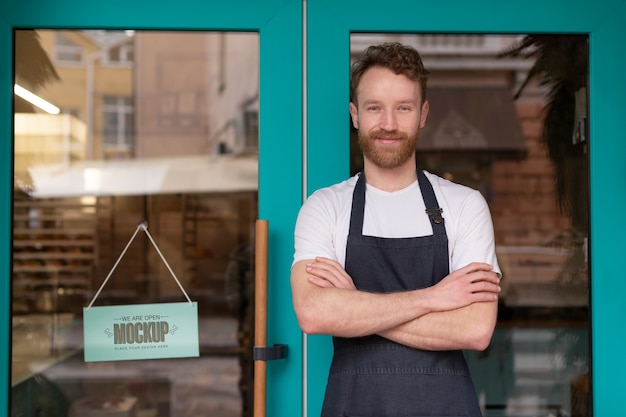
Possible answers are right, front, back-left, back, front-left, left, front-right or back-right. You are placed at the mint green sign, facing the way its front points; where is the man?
front-left

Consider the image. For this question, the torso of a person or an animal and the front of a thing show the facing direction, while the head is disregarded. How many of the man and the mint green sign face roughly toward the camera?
2

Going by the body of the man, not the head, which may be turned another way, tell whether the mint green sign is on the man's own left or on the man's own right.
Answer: on the man's own right

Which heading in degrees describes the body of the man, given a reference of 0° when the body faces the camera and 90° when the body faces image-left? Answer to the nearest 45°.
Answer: approximately 0°

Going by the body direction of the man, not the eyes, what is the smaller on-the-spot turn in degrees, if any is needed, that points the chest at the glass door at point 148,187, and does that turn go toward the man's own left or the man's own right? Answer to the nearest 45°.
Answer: approximately 135° to the man's own right

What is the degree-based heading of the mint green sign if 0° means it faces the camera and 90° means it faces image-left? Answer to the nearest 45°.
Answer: approximately 0°
